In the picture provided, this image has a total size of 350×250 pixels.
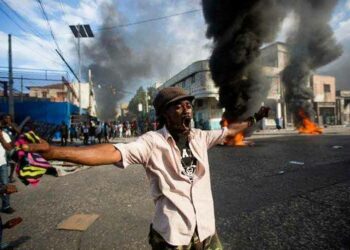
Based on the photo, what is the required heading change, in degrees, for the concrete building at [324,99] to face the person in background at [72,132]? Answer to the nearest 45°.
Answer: approximately 45° to its right

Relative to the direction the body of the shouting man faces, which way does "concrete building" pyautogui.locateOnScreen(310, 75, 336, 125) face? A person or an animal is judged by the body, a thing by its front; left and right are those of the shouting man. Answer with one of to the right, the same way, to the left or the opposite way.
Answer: to the right

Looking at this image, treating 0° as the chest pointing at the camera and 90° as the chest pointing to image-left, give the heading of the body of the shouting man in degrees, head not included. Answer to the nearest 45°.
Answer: approximately 315°

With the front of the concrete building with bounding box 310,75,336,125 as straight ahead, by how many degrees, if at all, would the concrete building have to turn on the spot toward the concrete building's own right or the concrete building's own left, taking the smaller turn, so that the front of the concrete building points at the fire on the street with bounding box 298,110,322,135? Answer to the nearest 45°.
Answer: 0° — it already faces it

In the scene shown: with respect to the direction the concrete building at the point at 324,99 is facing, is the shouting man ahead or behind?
ahead

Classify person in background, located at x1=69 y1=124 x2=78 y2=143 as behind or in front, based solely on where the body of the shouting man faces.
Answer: behind

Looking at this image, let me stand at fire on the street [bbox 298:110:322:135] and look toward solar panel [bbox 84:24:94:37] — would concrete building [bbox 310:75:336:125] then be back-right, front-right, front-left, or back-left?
back-right
